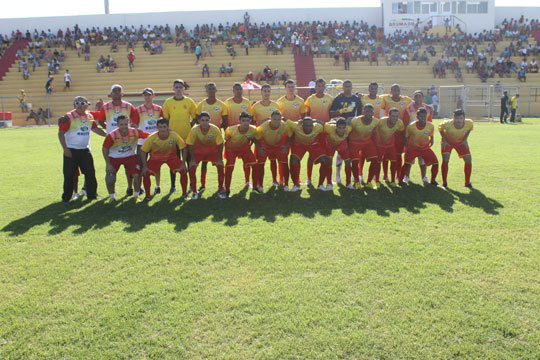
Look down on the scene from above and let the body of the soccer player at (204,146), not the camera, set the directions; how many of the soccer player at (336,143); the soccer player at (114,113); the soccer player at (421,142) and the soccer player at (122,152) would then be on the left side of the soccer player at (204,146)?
2

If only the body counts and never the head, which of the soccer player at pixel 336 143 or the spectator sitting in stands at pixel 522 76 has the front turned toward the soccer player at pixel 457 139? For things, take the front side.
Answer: the spectator sitting in stands

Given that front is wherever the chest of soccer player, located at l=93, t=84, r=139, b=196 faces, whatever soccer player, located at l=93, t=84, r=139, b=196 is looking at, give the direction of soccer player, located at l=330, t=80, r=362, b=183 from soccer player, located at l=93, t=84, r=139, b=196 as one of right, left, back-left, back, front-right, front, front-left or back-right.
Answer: left

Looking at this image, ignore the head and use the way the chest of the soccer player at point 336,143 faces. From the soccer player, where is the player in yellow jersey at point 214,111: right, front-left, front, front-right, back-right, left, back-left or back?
right

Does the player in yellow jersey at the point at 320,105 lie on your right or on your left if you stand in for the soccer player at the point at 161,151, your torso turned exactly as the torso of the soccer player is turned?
on your left

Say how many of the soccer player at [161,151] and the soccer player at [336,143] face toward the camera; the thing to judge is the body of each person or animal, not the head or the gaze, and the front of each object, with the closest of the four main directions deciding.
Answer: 2

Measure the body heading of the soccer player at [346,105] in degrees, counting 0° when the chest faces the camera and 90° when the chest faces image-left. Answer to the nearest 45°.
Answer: approximately 0°

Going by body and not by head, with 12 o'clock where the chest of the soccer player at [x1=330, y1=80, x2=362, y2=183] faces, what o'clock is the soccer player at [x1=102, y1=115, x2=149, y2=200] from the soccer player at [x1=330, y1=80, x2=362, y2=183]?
the soccer player at [x1=102, y1=115, x2=149, y2=200] is roughly at 2 o'clock from the soccer player at [x1=330, y1=80, x2=362, y2=183].

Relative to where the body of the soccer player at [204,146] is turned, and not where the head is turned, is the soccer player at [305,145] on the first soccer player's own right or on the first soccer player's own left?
on the first soccer player's own left
